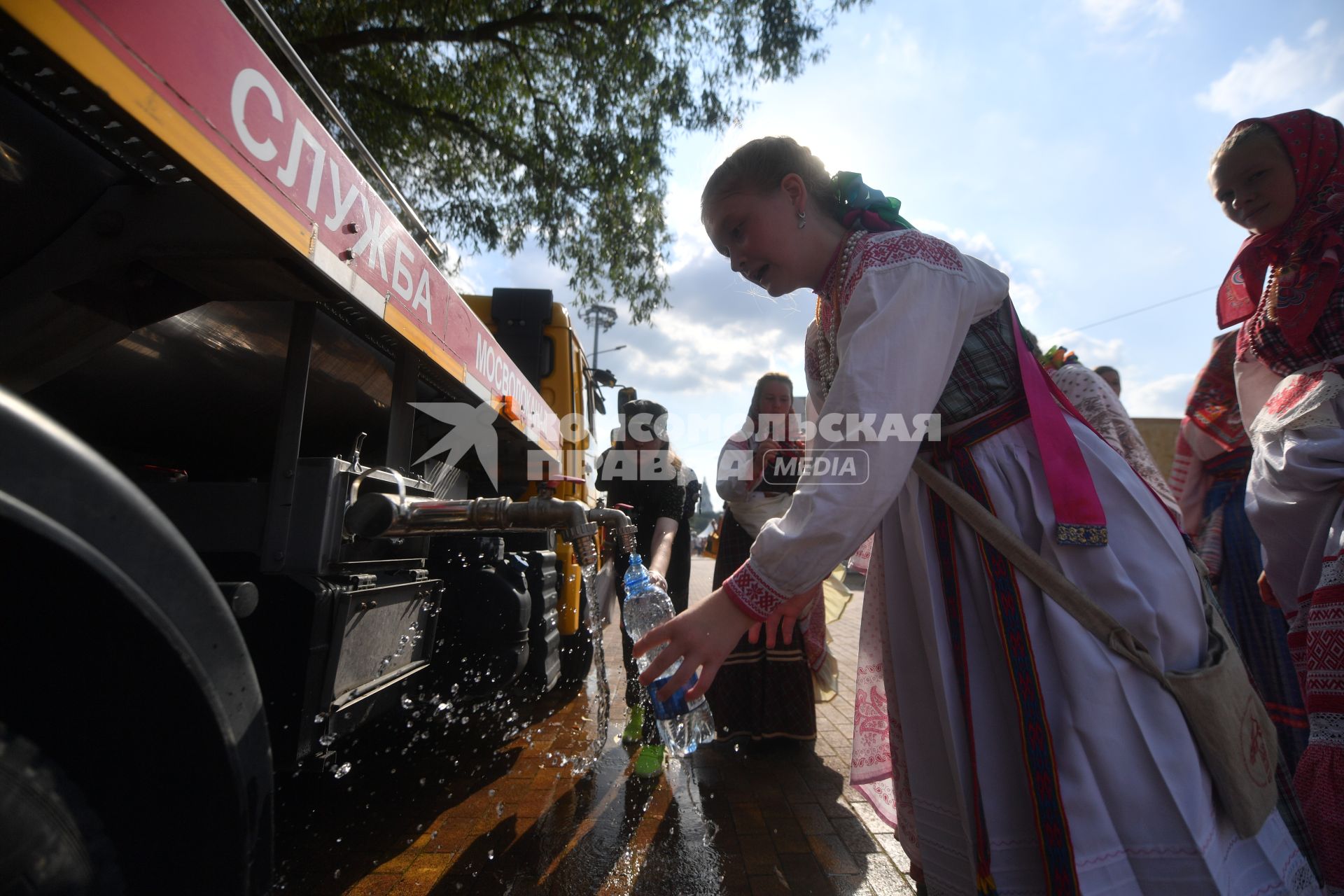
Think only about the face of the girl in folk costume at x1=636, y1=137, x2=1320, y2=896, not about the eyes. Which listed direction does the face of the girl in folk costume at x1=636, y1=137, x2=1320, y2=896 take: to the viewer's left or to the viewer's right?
to the viewer's left

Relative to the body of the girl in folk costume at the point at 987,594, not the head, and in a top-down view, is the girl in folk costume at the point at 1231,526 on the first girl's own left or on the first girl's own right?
on the first girl's own right

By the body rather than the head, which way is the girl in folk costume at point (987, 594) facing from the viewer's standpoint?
to the viewer's left

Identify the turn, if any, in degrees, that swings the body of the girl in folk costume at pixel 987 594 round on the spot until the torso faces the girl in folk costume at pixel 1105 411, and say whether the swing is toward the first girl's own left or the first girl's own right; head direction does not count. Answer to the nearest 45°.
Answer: approximately 90° to the first girl's own right

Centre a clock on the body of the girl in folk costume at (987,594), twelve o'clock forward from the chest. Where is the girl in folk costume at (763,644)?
the girl in folk costume at (763,644) is roughly at 2 o'clock from the girl in folk costume at (987,594).
